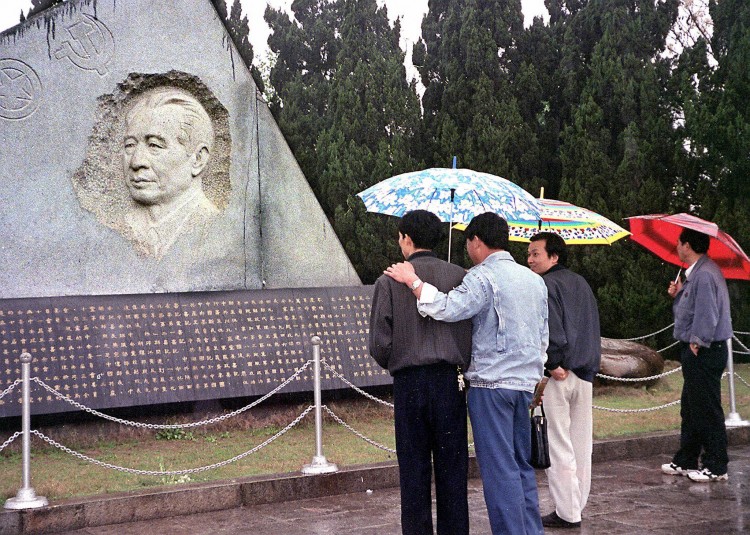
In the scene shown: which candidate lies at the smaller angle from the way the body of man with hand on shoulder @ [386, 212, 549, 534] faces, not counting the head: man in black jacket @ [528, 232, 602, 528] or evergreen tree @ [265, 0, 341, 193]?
the evergreen tree

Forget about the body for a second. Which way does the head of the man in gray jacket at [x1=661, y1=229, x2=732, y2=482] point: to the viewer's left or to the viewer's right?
to the viewer's left

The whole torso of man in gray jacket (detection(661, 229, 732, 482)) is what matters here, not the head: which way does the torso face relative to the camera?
to the viewer's left

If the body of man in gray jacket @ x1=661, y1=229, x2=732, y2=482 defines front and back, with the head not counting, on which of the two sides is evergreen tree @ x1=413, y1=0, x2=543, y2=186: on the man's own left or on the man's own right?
on the man's own right

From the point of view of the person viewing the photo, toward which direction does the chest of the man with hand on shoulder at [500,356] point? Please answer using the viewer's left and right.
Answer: facing away from the viewer and to the left of the viewer

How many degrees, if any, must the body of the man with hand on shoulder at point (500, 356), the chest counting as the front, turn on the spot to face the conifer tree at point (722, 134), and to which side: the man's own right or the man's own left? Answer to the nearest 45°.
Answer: approximately 45° to the man's own right

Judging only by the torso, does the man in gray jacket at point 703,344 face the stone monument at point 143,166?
yes

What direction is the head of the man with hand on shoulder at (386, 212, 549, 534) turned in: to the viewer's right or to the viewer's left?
to the viewer's left

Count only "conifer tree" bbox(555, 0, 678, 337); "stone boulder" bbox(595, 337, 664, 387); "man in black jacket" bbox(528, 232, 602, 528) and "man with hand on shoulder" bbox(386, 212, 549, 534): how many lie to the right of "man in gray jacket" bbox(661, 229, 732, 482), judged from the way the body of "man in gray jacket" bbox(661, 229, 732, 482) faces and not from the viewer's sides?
2

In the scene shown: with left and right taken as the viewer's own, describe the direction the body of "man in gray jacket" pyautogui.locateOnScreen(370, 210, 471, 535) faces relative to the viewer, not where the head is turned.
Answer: facing away from the viewer and to the left of the viewer
